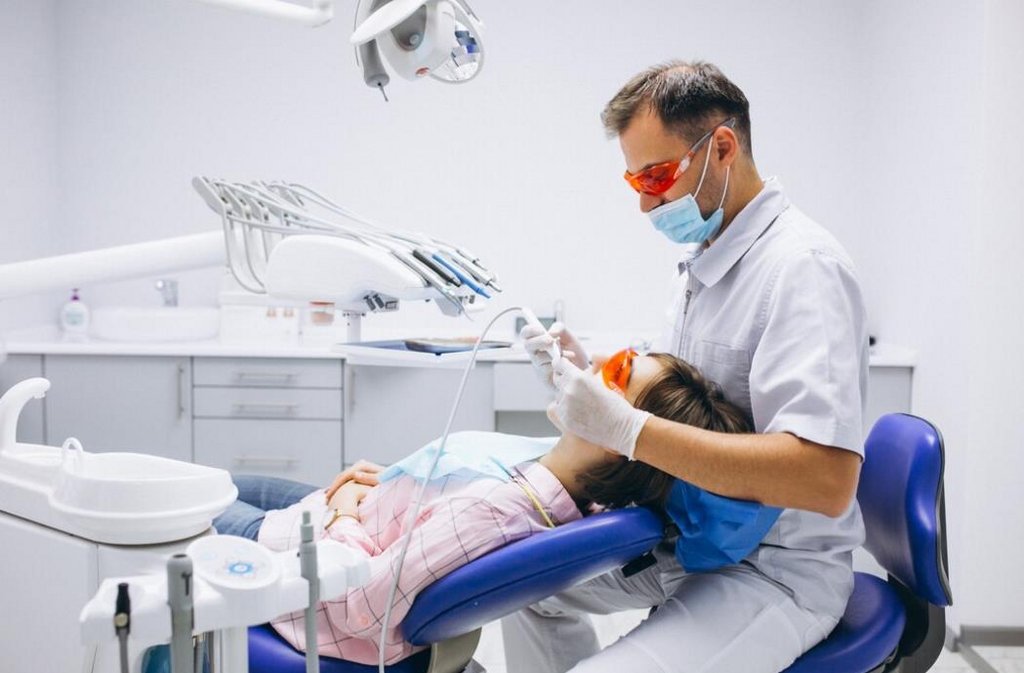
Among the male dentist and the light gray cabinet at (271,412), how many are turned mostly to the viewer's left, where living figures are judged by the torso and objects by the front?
1

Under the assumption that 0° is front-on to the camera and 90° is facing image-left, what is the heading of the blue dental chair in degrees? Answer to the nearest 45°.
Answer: approximately 90°

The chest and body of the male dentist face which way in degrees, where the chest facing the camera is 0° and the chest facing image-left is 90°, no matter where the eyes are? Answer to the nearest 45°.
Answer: approximately 90°

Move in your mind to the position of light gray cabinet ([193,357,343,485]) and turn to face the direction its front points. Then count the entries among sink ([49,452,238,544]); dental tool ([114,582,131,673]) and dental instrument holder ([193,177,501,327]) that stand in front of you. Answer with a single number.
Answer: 3

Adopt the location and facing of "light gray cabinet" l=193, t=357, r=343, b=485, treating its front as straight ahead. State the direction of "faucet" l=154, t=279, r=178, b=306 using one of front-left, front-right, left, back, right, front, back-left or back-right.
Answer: back-right

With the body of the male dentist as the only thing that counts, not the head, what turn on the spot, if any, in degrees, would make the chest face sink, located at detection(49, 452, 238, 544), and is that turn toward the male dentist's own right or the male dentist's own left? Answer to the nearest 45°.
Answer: approximately 45° to the male dentist's own left

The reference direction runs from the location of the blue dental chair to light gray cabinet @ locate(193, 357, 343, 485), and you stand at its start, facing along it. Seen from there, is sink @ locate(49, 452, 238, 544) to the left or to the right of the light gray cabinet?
left

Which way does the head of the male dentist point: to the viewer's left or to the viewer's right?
to the viewer's left
